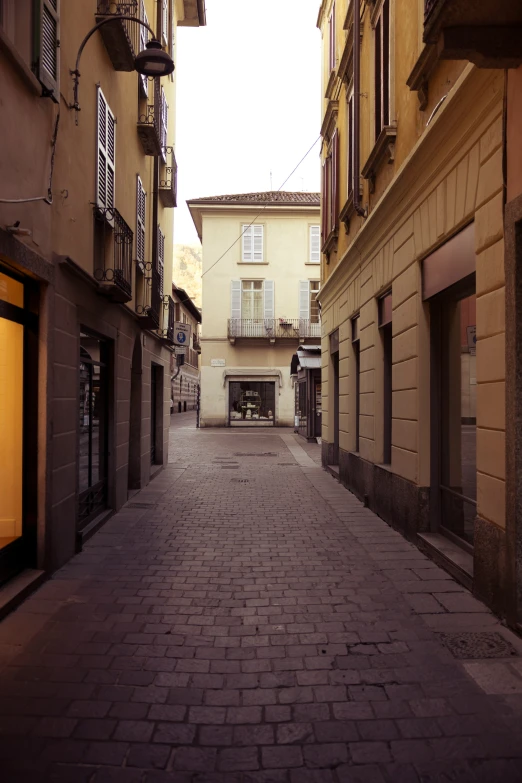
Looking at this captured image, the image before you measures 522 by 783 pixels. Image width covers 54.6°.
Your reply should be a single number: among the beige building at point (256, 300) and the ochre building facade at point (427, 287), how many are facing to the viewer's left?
1

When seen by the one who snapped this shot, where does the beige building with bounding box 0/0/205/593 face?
facing to the right of the viewer

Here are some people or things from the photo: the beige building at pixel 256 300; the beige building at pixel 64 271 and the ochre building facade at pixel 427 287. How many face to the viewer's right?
1

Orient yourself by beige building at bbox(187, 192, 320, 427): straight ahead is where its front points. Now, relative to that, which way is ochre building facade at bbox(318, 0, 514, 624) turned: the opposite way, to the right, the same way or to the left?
to the right

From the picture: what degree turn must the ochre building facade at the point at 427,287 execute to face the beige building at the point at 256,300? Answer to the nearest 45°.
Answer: approximately 90° to its right

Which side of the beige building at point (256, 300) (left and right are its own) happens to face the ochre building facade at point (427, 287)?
front

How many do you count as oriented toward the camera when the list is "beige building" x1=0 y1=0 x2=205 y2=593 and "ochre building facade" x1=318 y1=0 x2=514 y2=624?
0

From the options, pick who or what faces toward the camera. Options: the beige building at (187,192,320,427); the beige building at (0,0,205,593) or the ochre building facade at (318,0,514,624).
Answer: the beige building at (187,192,320,427)

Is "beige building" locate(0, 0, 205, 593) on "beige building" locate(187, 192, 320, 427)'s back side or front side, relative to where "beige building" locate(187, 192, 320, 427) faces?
on the front side

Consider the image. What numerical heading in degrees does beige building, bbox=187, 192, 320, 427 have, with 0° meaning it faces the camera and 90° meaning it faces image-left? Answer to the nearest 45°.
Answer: approximately 0°

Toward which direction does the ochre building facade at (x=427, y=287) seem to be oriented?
to the viewer's left

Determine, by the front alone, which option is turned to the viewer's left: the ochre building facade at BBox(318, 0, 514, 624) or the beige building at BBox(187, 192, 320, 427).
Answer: the ochre building facade

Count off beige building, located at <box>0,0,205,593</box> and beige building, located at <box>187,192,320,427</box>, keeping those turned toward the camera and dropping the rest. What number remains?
1

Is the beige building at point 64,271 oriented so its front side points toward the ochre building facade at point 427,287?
yes

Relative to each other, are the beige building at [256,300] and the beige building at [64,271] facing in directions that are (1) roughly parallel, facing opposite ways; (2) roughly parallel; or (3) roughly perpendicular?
roughly perpendicular
